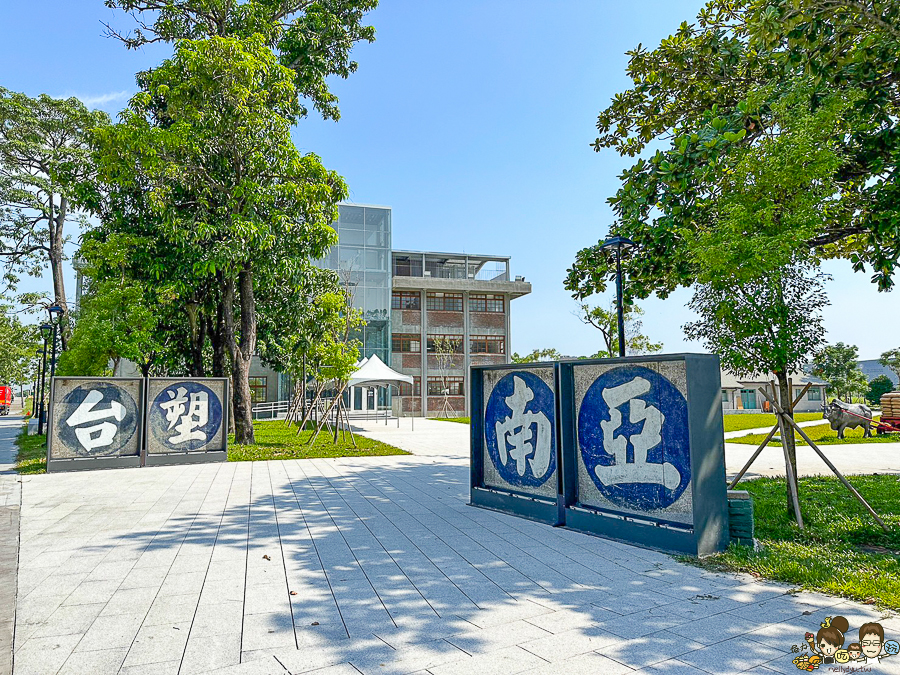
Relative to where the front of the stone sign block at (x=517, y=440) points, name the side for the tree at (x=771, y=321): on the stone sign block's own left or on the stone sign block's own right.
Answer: on the stone sign block's own left

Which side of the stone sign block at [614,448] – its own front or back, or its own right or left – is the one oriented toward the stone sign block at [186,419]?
right

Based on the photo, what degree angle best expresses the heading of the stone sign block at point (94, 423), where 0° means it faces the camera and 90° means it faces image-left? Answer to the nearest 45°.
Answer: approximately 0°

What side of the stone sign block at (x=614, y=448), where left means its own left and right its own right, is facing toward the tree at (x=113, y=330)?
right

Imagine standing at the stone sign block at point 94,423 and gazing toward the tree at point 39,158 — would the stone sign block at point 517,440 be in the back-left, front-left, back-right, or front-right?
back-right

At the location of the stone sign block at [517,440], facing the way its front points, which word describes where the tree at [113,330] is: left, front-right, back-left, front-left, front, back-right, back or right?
right

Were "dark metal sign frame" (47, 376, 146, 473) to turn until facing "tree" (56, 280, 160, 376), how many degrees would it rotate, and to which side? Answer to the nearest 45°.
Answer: approximately 180°

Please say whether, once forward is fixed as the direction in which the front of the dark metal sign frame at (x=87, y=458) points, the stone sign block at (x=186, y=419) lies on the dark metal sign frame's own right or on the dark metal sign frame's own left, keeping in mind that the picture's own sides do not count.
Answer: on the dark metal sign frame's own left
